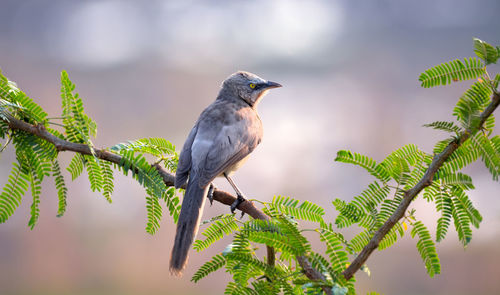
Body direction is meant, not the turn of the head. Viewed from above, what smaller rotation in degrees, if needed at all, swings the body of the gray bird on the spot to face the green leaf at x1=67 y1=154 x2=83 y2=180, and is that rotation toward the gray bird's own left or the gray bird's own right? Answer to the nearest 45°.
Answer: approximately 180°

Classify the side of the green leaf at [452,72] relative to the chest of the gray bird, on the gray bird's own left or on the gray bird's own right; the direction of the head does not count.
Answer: on the gray bird's own right

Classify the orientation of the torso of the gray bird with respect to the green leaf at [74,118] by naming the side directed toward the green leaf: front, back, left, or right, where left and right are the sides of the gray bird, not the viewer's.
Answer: back

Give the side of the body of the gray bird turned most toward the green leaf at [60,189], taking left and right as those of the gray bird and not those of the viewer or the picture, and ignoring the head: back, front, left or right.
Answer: back

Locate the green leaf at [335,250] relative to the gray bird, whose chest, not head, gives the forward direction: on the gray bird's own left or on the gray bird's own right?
on the gray bird's own right

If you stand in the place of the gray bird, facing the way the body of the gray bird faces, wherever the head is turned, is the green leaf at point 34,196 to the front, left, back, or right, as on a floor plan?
back

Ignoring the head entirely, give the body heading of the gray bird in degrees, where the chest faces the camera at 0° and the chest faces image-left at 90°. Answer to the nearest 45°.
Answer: approximately 225°

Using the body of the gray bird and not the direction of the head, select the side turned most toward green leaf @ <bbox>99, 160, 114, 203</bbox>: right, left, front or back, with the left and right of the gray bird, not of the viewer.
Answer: back
